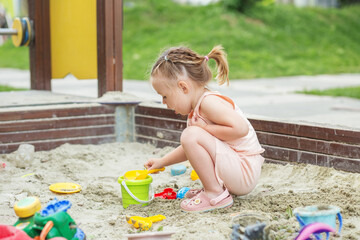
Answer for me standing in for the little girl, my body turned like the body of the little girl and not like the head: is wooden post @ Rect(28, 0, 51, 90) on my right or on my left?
on my right

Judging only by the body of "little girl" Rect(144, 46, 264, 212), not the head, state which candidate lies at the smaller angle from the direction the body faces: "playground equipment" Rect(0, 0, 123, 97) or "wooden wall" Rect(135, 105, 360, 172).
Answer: the playground equipment

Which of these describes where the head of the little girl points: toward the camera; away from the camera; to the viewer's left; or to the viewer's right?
to the viewer's left

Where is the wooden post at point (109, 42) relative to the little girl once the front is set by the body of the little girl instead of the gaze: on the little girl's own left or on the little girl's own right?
on the little girl's own right

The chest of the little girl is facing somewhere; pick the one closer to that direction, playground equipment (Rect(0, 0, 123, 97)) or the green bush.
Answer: the playground equipment

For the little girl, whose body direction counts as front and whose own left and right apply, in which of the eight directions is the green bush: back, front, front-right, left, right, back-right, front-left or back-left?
right

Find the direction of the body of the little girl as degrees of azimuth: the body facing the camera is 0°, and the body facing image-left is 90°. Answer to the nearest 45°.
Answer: approximately 90°

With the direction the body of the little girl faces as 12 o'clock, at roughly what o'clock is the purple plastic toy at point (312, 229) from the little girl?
The purple plastic toy is roughly at 8 o'clock from the little girl.
